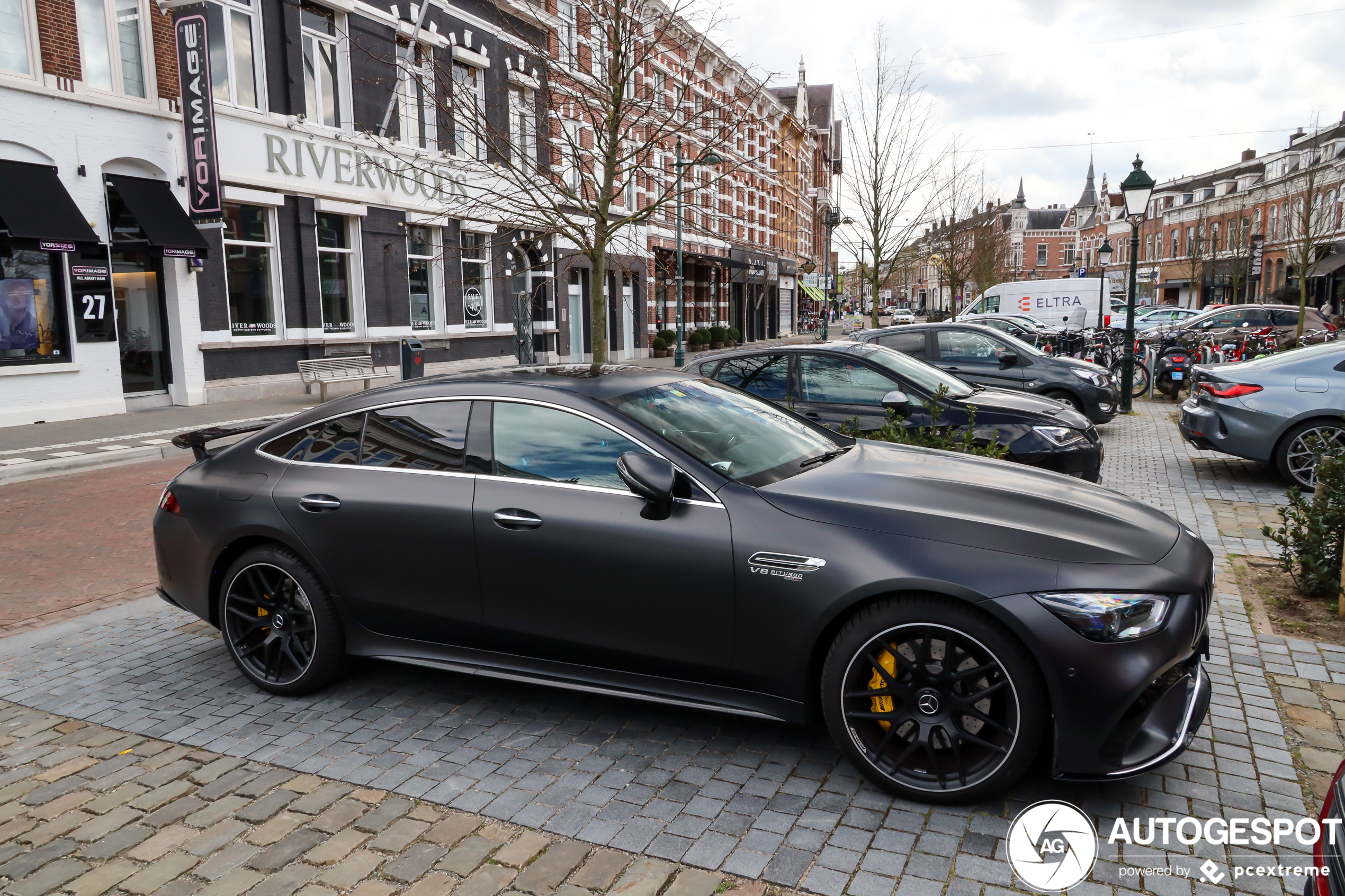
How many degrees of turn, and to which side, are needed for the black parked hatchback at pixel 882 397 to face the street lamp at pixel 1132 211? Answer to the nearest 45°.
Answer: approximately 90° to its left

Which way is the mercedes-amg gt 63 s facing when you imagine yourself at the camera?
facing the viewer and to the right of the viewer

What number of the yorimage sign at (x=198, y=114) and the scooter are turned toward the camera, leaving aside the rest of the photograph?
1

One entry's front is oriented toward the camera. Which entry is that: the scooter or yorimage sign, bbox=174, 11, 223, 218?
the yorimage sign

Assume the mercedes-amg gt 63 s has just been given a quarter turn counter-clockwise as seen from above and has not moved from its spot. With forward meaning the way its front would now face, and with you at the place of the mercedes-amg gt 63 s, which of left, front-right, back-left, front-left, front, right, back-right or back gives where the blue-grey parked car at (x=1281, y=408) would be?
front

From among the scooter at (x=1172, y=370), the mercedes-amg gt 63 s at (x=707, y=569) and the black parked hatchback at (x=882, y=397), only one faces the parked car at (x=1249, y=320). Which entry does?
the scooter

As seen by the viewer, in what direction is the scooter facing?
away from the camera

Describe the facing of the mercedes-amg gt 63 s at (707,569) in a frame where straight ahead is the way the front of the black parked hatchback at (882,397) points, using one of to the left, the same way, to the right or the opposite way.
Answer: the same way

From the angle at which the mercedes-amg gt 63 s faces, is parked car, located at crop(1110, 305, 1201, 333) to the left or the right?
on its left

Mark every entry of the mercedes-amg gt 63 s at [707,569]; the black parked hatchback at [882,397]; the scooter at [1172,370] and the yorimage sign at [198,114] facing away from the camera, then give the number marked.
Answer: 1

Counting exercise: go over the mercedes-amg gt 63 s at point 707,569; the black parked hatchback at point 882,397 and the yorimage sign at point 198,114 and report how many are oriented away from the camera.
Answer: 0

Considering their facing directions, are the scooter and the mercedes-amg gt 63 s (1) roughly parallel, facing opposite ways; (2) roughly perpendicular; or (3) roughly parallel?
roughly perpendicular

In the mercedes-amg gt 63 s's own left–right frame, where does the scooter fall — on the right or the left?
on its left

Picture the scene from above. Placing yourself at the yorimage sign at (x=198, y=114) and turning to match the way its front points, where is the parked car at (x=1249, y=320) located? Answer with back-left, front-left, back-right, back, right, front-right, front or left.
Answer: left

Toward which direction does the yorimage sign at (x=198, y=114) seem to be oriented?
toward the camera
